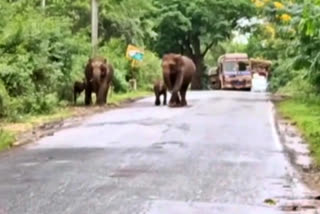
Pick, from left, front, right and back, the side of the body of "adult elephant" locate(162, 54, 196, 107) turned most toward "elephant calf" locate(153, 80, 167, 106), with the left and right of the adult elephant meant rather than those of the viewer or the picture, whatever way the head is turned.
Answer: right

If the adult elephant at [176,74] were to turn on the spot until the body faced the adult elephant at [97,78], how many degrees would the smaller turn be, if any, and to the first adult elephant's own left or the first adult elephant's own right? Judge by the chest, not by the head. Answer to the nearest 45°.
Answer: approximately 45° to the first adult elephant's own right

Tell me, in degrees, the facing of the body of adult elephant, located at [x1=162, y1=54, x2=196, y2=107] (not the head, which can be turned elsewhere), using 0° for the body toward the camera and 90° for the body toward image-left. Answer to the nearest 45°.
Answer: approximately 45°
